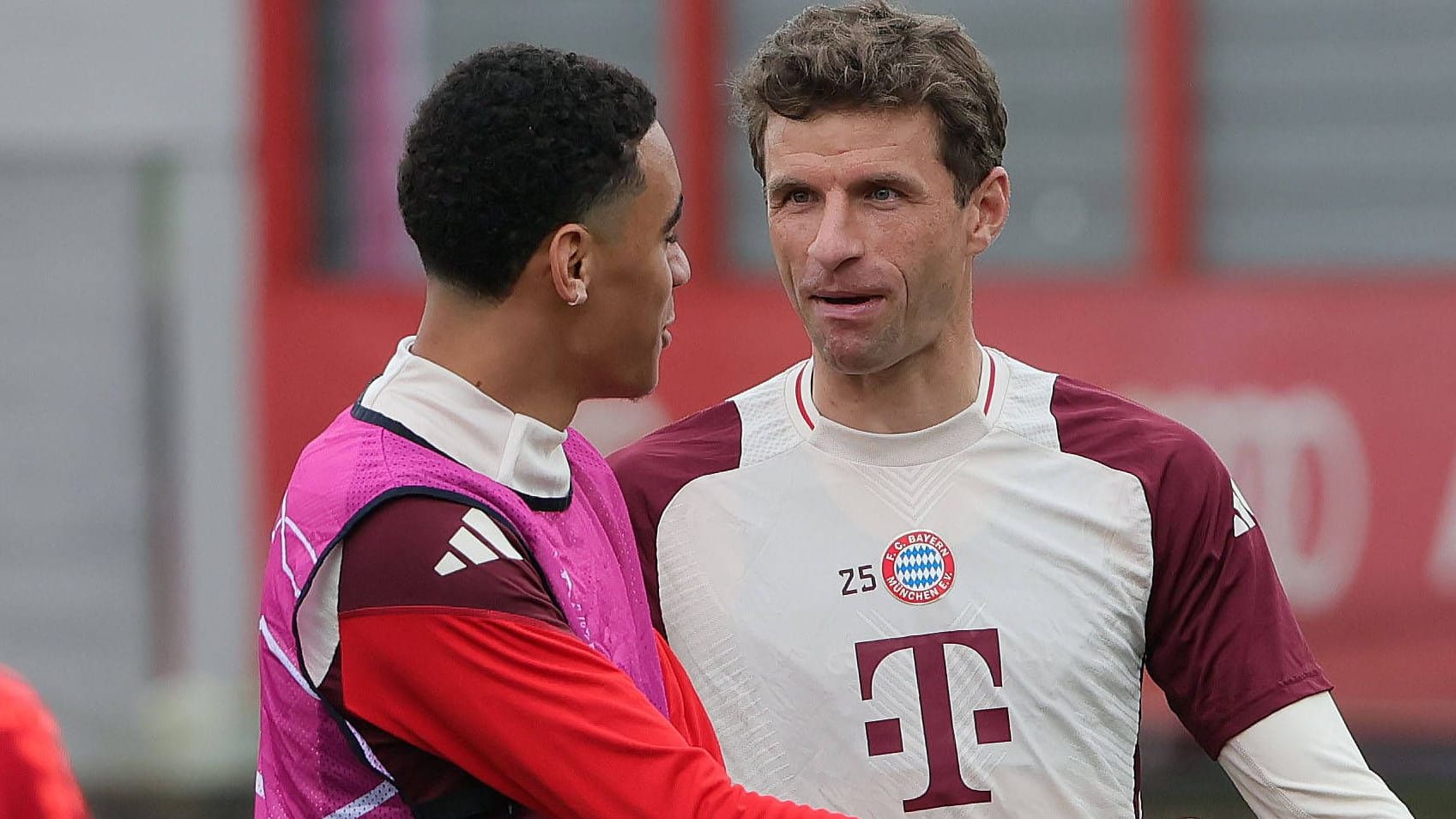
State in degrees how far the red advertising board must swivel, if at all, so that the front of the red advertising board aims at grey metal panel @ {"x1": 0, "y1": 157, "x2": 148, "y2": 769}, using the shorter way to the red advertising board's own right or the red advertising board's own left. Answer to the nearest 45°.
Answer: approximately 90° to the red advertising board's own right

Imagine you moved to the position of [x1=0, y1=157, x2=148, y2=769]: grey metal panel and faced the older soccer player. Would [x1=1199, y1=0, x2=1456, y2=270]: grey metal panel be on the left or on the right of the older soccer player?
left

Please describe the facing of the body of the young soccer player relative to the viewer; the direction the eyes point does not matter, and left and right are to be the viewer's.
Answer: facing to the right of the viewer

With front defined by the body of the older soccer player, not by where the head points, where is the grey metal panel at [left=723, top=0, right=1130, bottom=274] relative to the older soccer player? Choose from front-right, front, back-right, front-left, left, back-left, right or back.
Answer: back

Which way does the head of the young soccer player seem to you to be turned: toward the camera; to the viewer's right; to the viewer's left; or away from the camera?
to the viewer's right

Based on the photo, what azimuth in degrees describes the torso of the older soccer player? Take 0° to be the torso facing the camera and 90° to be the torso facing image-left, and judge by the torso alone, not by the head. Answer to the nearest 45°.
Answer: approximately 0°

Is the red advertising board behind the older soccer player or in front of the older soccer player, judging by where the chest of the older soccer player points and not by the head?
behind

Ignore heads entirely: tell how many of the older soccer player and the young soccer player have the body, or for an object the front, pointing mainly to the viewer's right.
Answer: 1
